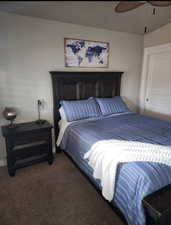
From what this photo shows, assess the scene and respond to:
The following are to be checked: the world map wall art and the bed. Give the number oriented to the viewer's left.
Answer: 0

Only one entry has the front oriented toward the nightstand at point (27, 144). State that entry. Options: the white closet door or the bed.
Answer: the white closet door

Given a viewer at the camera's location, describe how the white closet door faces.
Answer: facing the viewer and to the left of the viewer

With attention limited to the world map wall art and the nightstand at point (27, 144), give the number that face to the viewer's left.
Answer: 0

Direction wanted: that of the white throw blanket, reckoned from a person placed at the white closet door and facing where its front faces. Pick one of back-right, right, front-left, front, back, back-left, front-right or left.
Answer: front-left

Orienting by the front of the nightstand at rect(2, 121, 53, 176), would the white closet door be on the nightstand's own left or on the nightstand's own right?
on the nightstand's own left

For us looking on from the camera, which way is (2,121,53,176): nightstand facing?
facing the viewer and to the right of the viewer

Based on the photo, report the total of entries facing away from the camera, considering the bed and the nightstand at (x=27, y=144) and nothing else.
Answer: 0

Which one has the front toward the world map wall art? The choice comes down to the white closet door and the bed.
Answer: the white closet door

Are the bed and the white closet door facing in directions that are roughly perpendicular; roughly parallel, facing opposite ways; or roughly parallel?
roughly perpendicular

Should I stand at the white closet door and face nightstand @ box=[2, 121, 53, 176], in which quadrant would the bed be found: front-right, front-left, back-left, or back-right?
front-left

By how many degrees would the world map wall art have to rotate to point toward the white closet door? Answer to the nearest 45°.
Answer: approximately 45° to its left

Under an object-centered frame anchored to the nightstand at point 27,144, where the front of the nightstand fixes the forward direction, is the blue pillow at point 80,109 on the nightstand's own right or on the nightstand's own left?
on the nightstand's own left

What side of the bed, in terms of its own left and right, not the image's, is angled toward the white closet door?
left

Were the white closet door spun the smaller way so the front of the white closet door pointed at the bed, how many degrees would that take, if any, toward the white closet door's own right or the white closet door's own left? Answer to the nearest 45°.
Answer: approximately 45° to the white closet door's own left

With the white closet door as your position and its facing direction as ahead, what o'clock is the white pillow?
The white pillow is roughly at 12 o'clock from the white closet door.

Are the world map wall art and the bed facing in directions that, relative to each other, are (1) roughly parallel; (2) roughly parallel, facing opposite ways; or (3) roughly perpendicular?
roughly parallel
